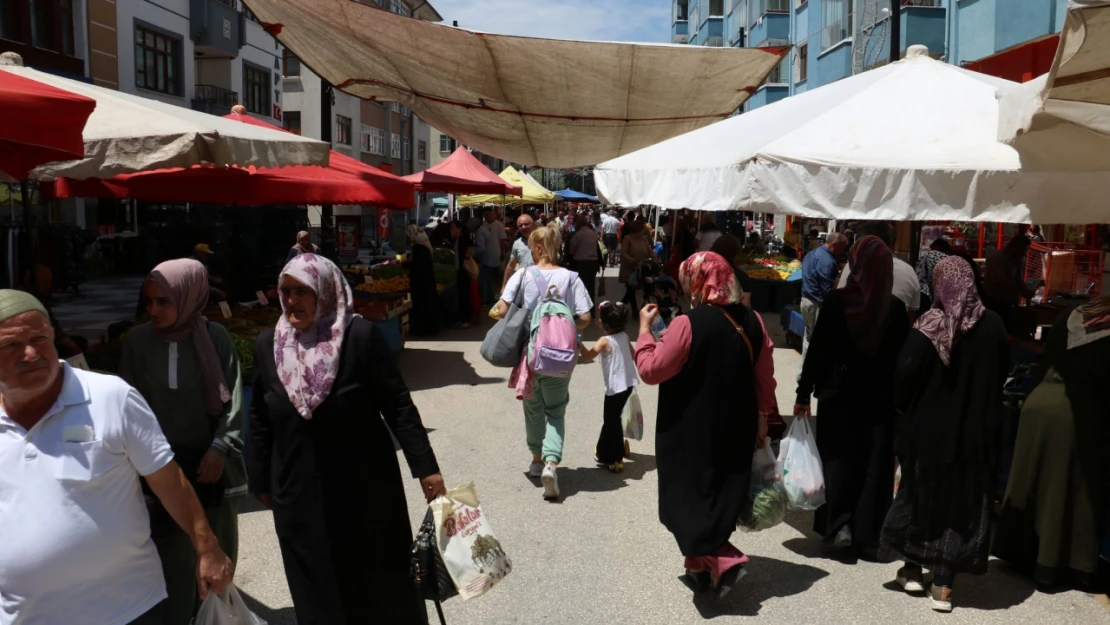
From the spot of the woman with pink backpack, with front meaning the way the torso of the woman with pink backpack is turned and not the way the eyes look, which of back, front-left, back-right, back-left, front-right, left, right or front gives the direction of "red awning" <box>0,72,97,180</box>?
back-left

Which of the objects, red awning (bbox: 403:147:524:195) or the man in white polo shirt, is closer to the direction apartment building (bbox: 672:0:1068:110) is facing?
the red awning

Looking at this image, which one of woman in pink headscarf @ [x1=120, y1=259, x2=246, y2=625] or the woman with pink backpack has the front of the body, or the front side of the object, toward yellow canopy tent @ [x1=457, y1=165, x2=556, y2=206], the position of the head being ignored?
the woman with pink backpack

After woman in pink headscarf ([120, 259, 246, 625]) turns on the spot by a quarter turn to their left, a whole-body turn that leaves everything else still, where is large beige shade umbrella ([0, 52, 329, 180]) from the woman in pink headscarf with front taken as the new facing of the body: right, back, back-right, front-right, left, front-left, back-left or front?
back-left

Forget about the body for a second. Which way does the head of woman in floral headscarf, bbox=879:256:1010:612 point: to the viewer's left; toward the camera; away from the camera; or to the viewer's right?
away from the camera

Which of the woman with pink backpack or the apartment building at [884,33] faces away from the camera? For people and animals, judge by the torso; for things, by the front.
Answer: the woman with pink backpack

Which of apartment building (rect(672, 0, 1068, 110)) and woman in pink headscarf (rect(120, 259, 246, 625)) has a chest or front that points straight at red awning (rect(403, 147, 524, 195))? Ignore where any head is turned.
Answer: the apartment building

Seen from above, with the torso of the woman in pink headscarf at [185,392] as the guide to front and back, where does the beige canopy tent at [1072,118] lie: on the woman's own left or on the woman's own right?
on the woman's own left

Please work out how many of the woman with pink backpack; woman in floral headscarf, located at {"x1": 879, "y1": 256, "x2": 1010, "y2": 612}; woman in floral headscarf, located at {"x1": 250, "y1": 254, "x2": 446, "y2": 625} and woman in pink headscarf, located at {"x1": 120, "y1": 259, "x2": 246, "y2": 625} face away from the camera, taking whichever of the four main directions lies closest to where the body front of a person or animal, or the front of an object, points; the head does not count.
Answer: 2

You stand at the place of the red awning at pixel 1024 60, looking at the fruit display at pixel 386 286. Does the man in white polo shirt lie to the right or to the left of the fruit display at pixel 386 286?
left

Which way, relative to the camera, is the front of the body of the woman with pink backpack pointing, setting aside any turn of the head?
away from the camera

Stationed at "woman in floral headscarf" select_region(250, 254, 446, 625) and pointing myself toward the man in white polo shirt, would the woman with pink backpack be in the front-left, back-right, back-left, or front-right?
back-right

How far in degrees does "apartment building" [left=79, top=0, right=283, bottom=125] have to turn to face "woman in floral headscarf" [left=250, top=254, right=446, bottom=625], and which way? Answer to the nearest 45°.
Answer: approximately 45° to its right

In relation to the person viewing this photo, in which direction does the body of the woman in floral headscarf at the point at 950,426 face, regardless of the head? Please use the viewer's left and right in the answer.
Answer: facing away from the viewer

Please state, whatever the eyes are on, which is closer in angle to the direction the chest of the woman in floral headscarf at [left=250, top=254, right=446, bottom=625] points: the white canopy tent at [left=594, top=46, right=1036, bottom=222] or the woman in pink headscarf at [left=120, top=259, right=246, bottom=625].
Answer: the woman in pink headscarf

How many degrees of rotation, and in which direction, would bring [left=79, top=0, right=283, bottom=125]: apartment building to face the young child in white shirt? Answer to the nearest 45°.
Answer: approximately 45° to its right

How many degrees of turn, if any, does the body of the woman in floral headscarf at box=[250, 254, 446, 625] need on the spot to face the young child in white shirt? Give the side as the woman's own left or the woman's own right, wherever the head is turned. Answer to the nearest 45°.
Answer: approximately 180°

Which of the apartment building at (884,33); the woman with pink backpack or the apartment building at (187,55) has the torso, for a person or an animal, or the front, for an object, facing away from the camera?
the woman with pink backpack
